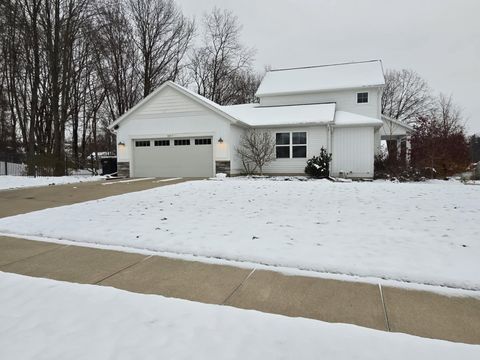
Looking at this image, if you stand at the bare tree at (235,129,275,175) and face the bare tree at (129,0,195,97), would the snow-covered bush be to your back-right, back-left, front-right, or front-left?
back-right

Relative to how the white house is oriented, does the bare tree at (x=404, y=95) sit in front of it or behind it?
behind

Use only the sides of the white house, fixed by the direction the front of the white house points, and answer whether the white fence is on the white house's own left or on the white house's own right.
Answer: on the white house's own right

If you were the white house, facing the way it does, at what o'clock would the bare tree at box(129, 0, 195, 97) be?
The bare tree is roughly at 5 o'clock from the white house.

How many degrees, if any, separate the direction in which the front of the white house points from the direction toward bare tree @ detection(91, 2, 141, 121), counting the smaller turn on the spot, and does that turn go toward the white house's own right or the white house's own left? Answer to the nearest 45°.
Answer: approximately 135° to the white house's own right

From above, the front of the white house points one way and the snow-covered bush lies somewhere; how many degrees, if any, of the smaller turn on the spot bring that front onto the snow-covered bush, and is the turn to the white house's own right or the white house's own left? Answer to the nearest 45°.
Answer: approximately 90° to the white house's own left

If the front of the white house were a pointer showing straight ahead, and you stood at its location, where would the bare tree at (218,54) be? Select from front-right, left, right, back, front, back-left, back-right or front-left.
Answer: back

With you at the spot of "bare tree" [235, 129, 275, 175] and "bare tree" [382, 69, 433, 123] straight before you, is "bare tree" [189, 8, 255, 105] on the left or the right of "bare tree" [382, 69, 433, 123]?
left

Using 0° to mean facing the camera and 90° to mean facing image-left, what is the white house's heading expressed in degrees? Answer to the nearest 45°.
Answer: approximately 0°
